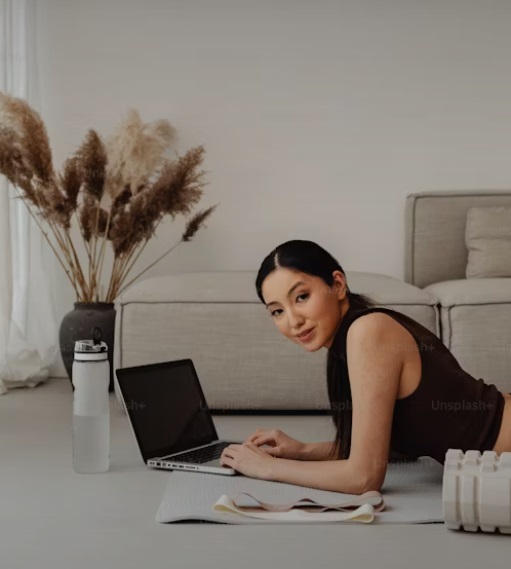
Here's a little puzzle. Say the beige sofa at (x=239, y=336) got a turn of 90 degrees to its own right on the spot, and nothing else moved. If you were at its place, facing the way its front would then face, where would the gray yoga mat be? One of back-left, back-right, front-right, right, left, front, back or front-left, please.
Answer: left

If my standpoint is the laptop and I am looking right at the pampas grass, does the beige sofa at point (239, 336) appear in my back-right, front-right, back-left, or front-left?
front-right

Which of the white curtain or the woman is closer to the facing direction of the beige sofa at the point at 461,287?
the woman

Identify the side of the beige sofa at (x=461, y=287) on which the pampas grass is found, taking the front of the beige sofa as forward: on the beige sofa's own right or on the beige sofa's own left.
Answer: on the beige sofa's own right

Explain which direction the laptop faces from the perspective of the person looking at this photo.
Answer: facing the viewer and to the right of the viewer

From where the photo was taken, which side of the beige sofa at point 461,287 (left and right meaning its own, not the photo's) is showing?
front

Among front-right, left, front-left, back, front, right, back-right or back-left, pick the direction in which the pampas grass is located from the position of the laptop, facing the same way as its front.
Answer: back-left

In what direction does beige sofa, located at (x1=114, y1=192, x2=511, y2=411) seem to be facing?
toward the camera

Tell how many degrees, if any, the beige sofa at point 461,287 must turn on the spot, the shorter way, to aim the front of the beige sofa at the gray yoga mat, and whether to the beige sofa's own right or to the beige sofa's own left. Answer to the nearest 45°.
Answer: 0° — it already faces it

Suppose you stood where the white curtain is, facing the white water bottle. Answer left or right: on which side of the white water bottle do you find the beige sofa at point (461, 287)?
left

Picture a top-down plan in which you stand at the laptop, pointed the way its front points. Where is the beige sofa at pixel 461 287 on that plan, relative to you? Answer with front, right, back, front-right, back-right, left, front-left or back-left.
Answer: left
